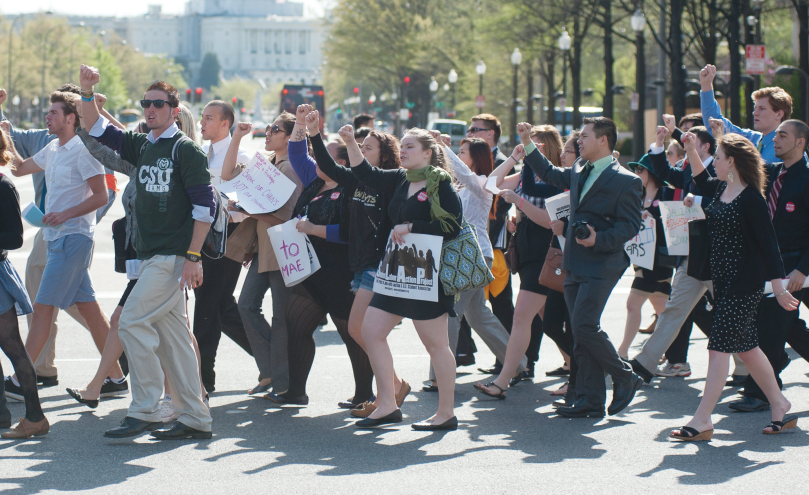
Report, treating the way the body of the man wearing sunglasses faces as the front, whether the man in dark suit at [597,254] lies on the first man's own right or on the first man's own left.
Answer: on the first man's own left

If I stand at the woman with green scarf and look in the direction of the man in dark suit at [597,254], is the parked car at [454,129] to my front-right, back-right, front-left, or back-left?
front-left

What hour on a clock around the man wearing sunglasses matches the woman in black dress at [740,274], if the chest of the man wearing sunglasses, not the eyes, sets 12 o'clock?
The woman in black dress is roughly at 8 o'clock from the man wearing sunglasses.

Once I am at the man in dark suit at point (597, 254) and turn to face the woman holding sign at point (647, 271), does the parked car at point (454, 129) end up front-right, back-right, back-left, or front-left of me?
front-left

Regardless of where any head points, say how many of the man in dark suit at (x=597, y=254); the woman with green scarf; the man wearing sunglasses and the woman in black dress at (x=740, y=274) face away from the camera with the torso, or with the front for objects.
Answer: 0

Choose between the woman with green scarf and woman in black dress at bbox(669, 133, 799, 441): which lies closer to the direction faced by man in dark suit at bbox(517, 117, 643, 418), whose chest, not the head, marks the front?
the woman with green scarf

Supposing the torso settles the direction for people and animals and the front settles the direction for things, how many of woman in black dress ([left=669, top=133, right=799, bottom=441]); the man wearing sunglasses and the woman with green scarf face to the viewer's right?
0

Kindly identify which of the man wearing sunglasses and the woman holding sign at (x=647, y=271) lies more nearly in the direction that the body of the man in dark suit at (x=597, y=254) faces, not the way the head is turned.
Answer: the man wearing sunglasses

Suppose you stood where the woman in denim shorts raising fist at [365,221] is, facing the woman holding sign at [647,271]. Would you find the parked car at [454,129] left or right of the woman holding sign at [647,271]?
left

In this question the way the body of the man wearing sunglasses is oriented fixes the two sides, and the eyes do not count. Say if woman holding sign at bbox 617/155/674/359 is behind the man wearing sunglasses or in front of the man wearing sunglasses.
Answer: behind

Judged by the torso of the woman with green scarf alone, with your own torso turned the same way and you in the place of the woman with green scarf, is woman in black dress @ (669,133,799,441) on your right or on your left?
on your left

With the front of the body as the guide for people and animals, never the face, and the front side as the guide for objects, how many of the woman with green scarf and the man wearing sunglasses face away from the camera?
0

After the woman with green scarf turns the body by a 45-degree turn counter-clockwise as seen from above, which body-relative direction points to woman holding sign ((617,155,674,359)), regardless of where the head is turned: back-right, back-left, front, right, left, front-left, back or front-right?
back-left

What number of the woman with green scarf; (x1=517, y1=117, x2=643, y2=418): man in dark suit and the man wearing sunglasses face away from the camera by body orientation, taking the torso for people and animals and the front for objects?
0
